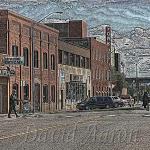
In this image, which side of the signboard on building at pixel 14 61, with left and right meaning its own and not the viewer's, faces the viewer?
front
